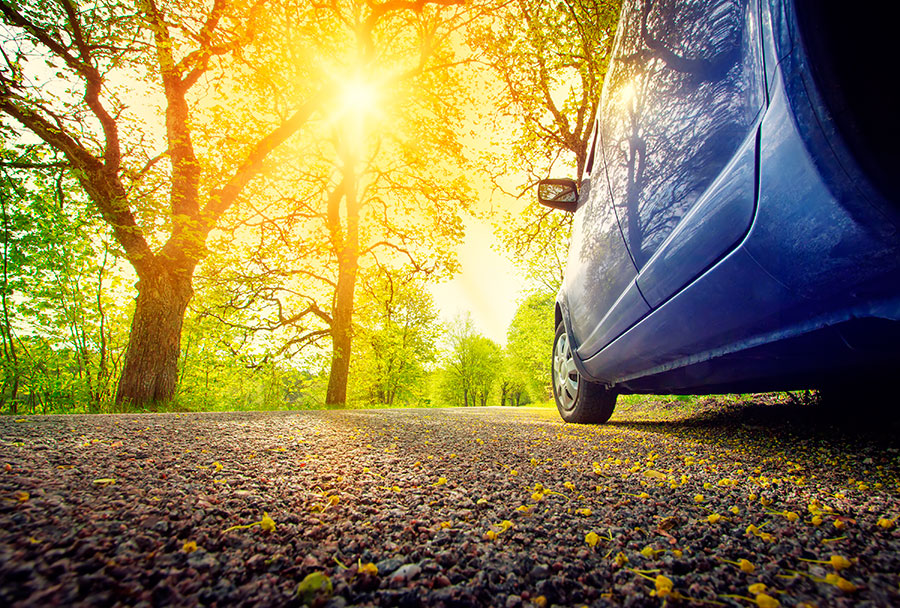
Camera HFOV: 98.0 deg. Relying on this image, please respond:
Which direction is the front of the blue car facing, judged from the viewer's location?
facing away from the viewer and to the left of the viewer

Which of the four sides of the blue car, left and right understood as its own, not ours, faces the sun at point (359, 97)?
front

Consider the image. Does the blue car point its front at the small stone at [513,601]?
no

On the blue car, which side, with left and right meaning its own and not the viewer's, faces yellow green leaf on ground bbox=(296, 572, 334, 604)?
left

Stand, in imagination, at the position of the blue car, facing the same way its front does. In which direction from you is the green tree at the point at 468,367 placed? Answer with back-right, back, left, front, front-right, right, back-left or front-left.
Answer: front

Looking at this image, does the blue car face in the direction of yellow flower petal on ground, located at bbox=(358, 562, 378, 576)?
no

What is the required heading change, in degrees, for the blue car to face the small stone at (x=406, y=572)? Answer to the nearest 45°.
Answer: approximately 90° to its left

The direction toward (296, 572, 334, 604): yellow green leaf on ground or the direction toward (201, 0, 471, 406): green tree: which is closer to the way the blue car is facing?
the green tree

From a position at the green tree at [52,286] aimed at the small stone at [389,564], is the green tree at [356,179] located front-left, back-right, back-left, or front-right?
front-left

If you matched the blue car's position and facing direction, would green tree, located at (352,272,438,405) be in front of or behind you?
in front

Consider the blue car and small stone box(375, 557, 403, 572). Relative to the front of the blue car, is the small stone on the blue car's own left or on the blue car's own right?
on the blue car's own left

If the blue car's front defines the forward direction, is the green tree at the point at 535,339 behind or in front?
in front
